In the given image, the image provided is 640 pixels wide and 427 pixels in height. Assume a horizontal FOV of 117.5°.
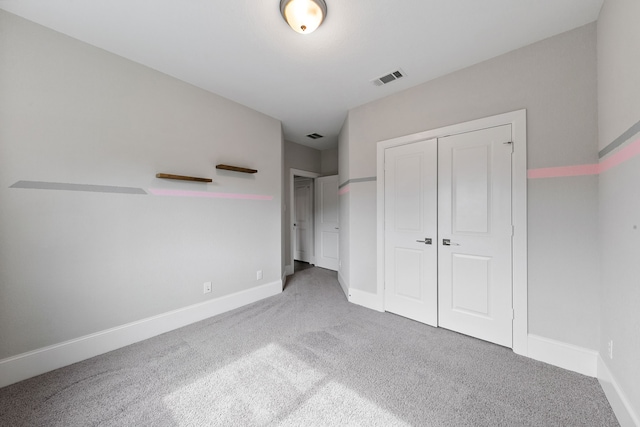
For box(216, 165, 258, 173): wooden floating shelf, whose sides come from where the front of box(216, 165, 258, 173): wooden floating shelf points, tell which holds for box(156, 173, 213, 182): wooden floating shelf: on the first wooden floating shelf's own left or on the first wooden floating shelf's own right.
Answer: on the first wooden floating shelf's own right

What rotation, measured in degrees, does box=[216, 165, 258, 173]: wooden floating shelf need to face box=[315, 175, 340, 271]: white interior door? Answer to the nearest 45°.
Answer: approximately 90° to its left

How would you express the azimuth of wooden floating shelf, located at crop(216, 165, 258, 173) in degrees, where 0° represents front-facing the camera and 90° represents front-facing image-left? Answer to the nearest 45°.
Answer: approximately 315°

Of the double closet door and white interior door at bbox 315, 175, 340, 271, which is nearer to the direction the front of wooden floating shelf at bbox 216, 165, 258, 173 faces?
the double closet door

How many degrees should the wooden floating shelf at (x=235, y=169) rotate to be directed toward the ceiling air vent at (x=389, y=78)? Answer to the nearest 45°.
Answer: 0° — it already faces it

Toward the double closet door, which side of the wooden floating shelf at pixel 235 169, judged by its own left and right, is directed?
front

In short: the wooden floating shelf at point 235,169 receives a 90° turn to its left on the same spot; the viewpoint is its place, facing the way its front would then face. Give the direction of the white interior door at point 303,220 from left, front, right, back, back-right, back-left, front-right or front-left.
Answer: front

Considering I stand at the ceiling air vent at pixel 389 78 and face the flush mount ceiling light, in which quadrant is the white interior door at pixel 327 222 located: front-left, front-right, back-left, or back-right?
back-right
